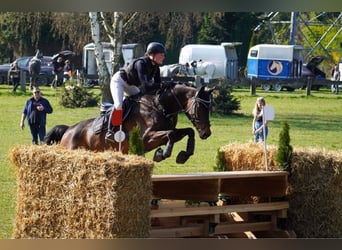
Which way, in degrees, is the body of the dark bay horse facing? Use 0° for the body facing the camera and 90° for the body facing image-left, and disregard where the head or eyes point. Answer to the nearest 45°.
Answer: approximately 270°

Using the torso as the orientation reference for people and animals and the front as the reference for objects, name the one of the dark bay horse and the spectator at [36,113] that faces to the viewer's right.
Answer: the dark bay horse

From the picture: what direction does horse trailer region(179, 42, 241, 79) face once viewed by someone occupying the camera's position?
facing away from the viewer and to the left of the viewer

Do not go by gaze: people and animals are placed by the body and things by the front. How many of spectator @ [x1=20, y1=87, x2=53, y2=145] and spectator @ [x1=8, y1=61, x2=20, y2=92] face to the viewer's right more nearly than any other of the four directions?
0

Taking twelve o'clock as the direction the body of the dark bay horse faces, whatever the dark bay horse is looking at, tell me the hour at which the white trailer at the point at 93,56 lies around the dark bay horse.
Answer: The white trailer is roughly at 7 o'clock from the dark bay horse.

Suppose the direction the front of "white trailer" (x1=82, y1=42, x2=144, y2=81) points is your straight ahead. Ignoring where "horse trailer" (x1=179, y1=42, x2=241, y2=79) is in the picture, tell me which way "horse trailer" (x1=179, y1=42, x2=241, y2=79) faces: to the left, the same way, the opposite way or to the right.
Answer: to the left

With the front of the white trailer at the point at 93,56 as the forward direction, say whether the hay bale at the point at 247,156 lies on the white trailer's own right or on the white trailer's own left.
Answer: on the white trailer's own right

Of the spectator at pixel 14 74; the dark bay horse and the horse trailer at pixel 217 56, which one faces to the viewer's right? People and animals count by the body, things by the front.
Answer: the dark bay horse

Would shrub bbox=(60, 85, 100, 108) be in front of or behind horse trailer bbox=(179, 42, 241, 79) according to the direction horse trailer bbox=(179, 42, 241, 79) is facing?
in front
